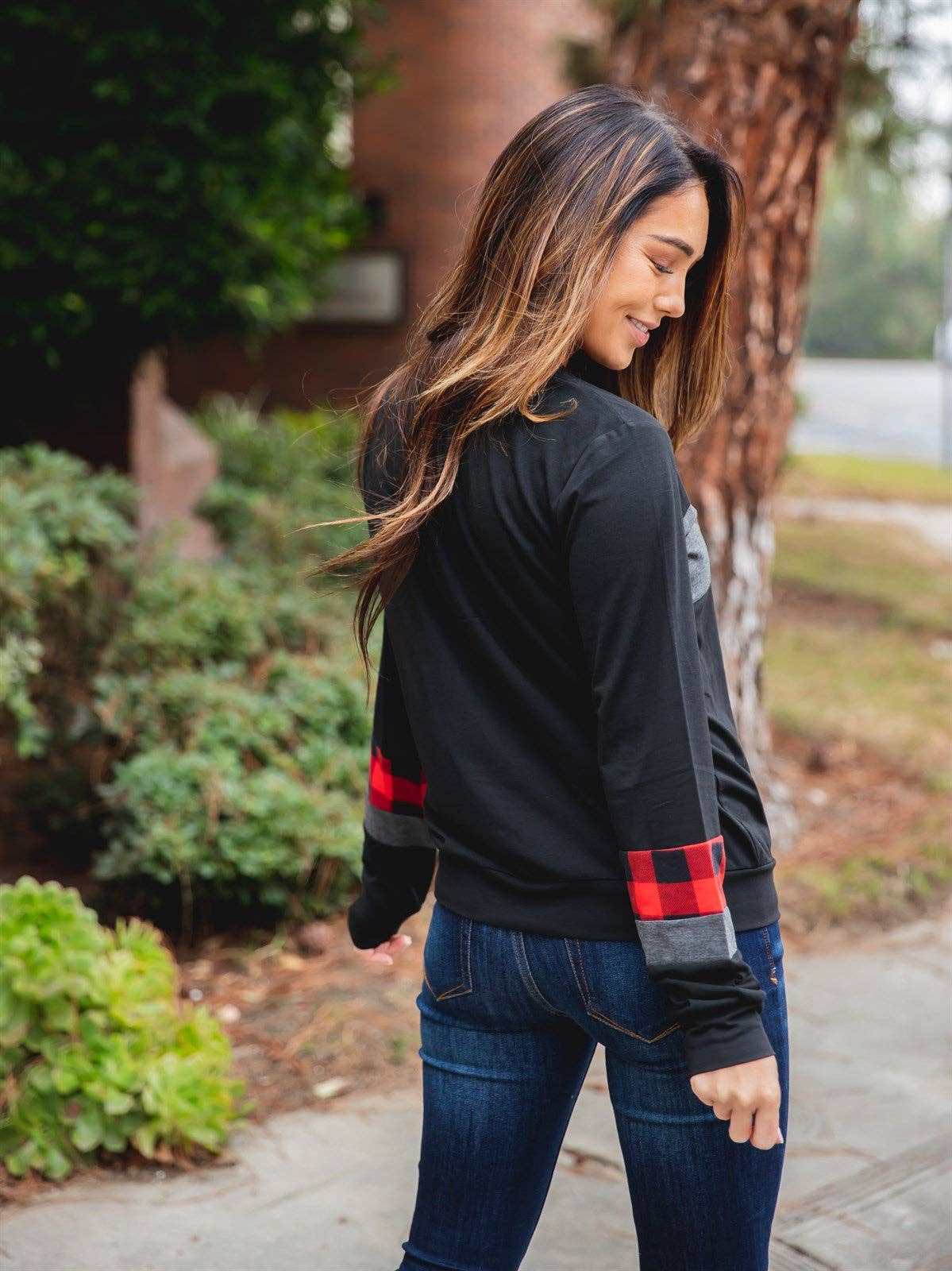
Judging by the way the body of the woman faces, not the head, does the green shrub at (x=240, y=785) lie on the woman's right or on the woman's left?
on the woman's left

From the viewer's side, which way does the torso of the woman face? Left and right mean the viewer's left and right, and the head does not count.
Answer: facing away from the viewer and to the right of the viewer

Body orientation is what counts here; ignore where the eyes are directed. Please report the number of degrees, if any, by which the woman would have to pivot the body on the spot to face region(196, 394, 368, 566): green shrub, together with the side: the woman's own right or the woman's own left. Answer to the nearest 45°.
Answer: approximately 45° to the woman's own left

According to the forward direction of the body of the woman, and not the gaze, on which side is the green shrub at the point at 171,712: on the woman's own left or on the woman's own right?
on the woman's own left

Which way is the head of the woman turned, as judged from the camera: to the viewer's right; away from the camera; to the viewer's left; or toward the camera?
to the viewer's right

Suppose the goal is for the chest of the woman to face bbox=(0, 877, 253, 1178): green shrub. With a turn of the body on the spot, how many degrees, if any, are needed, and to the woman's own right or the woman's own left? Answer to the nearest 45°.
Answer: approximately 90° to the woman's own left
